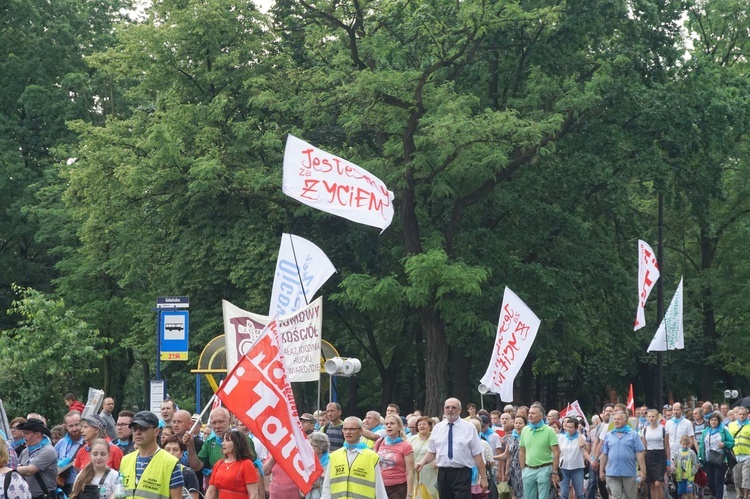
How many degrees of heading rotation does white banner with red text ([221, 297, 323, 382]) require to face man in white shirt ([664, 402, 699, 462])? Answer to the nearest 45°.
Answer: approximately 135° to its left

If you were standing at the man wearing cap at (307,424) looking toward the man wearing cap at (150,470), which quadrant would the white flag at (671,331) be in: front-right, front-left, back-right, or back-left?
back-left

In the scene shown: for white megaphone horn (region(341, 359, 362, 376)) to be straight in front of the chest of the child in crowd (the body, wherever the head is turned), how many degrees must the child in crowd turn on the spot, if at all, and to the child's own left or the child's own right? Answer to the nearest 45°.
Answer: approximately 45° to the child's own right

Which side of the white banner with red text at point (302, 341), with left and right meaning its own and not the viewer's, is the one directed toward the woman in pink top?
front

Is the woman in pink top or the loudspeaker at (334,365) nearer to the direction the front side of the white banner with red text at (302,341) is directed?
the woman in pink top

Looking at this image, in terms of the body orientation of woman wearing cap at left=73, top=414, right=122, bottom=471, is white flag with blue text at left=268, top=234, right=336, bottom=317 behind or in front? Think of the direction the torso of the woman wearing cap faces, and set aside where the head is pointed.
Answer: behind

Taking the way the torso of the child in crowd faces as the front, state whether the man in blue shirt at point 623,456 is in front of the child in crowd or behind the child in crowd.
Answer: in front

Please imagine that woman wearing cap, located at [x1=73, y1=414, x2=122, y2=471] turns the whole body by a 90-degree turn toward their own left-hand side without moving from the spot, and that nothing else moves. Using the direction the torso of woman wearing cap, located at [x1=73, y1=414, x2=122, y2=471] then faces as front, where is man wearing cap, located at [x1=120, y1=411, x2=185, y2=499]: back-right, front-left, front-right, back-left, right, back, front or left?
front-right

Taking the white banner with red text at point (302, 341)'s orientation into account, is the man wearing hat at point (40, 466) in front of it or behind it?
in front

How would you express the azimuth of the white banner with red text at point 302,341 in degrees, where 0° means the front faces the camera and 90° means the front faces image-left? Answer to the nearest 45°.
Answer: approximately 0°

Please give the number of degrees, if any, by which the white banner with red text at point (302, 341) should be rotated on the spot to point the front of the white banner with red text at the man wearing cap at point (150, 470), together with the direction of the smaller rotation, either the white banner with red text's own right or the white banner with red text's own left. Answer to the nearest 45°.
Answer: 0° — it already faces them

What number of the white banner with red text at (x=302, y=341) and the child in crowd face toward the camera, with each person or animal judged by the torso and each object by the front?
2

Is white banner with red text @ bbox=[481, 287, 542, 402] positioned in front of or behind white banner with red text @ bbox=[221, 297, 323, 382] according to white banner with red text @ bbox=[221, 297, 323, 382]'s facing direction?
behind
